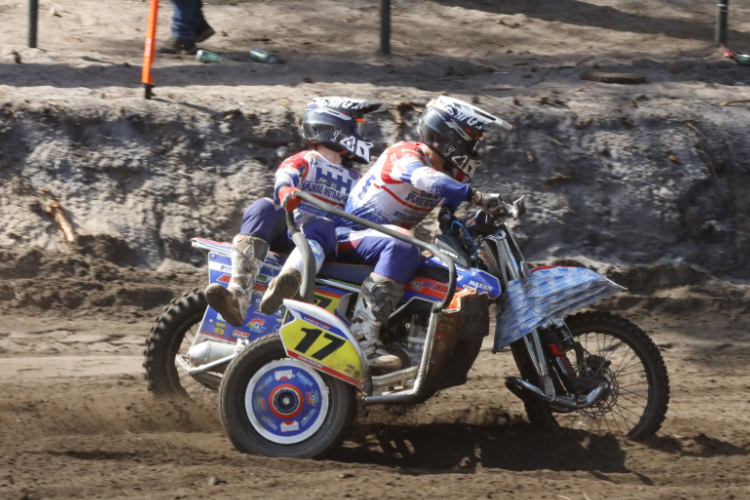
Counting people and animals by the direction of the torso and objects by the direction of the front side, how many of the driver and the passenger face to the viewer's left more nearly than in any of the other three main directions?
0

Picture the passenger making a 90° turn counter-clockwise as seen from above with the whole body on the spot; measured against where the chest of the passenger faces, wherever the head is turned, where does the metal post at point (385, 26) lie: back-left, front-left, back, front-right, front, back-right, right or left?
front-left

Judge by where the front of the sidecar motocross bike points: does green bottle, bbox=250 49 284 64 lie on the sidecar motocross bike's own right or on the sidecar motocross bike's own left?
on the sidecar motocross bike's own left

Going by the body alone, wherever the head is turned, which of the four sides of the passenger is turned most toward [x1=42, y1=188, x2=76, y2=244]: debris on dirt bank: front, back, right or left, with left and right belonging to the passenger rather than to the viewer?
back

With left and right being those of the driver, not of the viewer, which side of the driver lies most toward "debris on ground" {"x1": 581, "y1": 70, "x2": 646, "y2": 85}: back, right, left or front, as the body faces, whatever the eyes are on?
left

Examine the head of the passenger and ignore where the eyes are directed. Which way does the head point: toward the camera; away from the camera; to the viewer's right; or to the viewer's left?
to the viewer's right

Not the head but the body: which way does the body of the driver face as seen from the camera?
to the viewer's right

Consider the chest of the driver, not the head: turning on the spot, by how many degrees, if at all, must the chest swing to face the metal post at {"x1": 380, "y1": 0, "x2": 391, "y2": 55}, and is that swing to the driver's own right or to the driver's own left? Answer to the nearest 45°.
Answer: approximately 90° to the driver's own left

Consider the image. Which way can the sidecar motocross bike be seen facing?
to the viewer's right
